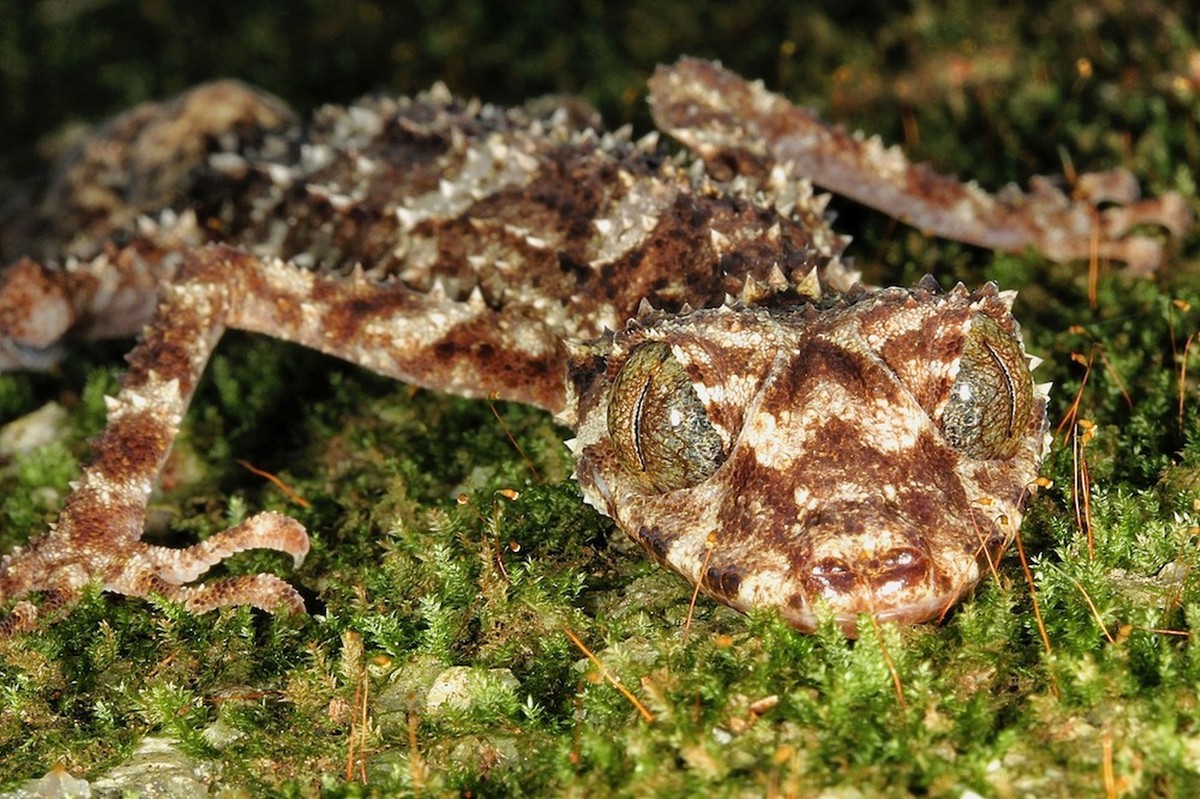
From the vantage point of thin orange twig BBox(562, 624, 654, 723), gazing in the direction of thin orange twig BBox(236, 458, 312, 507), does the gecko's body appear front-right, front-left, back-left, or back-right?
front-right

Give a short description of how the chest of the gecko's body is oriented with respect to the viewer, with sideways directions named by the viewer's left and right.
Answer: facing the viewer and to the right of the viewer

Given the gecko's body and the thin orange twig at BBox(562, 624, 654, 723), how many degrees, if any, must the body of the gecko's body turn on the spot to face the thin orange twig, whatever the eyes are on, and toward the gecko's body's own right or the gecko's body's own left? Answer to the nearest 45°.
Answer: approximately 45° to the gecko's body's own right

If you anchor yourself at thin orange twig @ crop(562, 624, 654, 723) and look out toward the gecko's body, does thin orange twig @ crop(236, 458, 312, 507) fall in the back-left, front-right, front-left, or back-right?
front-left
